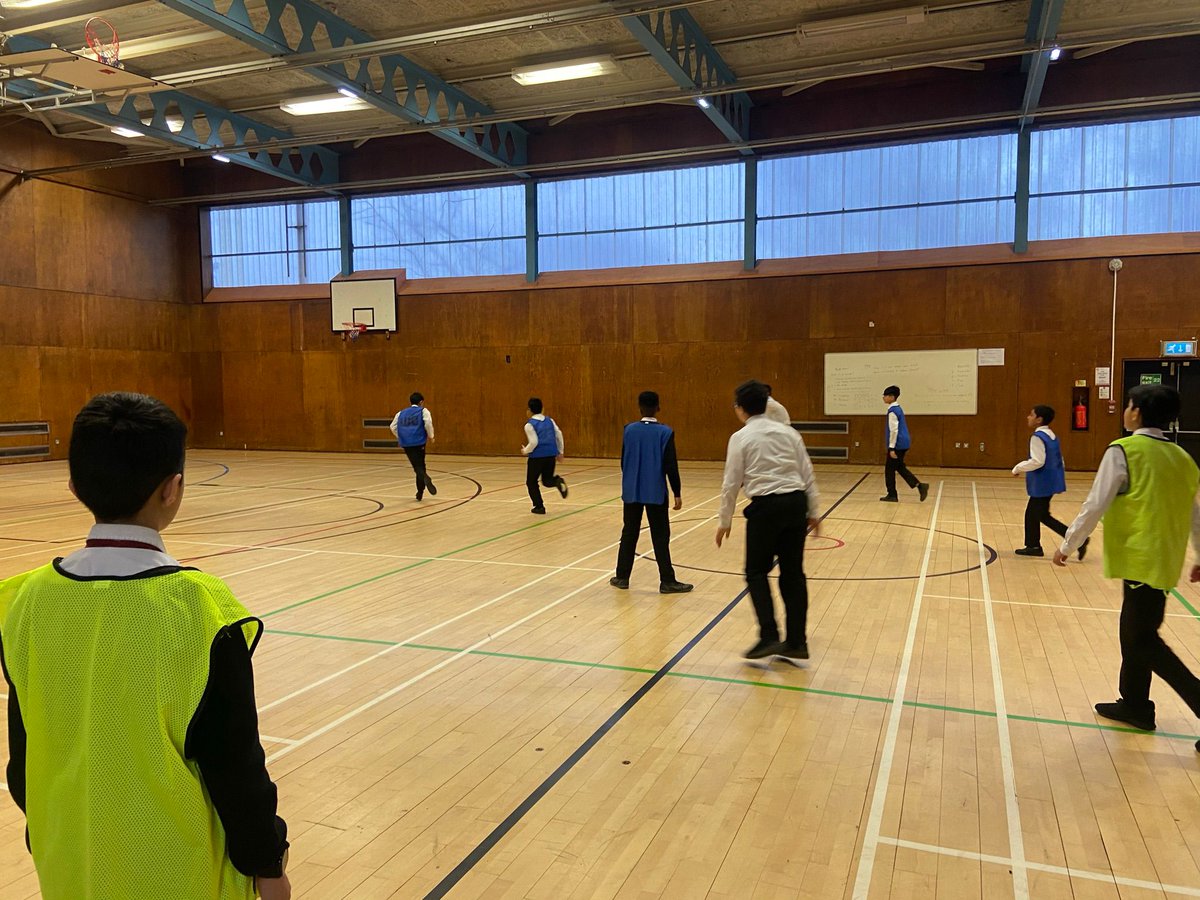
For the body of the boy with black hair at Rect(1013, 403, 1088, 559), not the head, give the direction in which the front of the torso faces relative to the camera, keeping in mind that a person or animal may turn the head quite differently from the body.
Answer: to the viewer's left

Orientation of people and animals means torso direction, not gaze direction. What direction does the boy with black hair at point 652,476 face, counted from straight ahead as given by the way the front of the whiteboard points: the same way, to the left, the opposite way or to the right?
the opposite way

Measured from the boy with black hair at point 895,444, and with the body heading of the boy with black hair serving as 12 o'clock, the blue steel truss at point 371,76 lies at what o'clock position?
The blue steel truss is roughly at 12 o'clock from the boy with black hair.

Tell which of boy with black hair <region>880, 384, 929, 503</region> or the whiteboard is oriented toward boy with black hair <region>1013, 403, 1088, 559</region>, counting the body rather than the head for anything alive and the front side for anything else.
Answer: the whiteboard

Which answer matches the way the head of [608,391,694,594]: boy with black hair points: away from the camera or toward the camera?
away from the camera

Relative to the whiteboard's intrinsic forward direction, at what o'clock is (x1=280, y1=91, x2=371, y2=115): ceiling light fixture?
The ceiling light fixture is roughly at 2 o'clock from the whiteboard.

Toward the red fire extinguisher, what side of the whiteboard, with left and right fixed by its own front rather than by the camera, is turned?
left

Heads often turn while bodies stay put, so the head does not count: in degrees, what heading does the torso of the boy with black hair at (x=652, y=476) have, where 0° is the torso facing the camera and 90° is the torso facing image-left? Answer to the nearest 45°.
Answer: approximately 180°

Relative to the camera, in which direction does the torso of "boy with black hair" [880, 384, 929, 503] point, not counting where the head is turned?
to the viewer's left

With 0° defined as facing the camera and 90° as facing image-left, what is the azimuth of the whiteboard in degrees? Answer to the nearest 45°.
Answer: approximately 0°

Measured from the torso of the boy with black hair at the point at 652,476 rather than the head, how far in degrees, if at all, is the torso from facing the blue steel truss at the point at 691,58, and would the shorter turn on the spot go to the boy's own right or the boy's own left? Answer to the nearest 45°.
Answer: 0° — they already face it

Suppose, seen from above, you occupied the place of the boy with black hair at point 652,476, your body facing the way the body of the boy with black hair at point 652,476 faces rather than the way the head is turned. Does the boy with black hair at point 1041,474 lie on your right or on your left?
on your right
